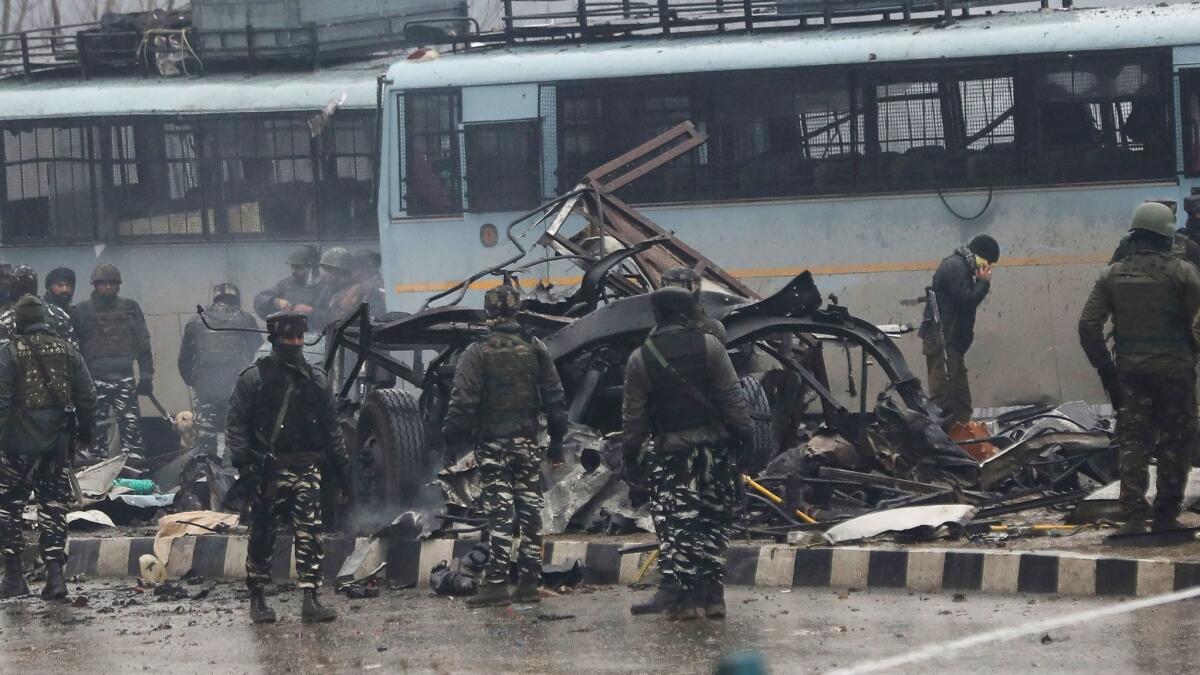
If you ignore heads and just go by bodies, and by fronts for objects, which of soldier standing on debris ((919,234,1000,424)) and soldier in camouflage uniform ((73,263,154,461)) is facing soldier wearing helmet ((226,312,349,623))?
the soldier in camouflage uniform

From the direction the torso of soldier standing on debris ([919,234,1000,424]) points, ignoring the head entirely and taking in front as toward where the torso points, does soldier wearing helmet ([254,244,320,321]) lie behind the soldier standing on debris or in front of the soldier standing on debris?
behind

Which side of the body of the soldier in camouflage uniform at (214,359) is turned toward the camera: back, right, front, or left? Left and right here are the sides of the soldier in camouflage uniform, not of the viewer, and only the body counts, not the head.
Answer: back

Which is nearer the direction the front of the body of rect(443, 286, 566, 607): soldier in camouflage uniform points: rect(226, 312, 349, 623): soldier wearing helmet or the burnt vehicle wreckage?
the burnt vehicle wreckage

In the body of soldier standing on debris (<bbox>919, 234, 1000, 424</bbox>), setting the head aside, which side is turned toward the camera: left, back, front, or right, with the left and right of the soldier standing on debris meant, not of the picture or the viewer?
right

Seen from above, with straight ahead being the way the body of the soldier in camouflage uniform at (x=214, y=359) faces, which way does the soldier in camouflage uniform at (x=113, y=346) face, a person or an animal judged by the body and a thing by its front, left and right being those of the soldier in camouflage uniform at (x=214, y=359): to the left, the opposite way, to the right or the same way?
the opposite way

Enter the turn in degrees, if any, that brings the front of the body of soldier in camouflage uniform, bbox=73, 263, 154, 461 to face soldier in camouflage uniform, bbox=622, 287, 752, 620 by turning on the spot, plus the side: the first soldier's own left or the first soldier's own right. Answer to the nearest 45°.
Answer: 0° — they already face them
